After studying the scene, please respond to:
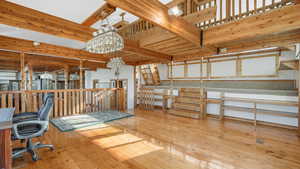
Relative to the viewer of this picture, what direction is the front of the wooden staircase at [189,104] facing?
facing the viewer and to the left of the viewer

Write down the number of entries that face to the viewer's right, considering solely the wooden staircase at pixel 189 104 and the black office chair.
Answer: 0

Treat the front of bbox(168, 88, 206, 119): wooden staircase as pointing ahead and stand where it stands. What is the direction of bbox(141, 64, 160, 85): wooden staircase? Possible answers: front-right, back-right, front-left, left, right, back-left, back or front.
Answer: right

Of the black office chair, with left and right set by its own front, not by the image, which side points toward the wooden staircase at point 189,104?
back

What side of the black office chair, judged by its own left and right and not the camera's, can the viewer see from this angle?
left

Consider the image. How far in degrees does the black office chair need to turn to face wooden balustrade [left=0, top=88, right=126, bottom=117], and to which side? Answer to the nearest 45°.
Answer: approximately 90° to its right
